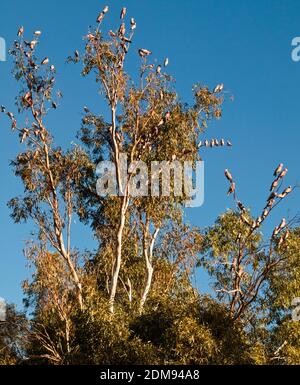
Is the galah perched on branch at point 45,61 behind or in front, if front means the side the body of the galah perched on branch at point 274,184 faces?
behind
